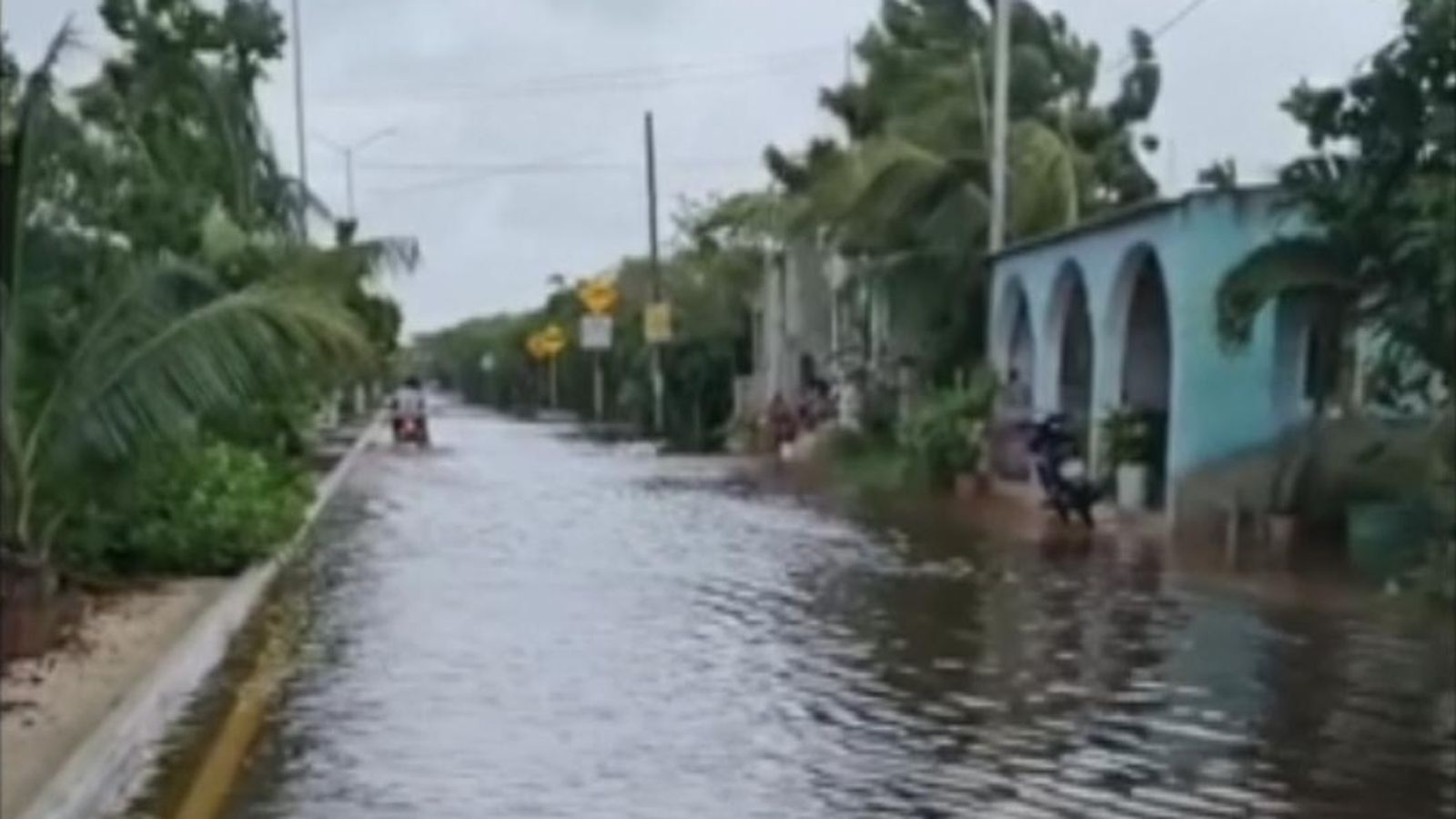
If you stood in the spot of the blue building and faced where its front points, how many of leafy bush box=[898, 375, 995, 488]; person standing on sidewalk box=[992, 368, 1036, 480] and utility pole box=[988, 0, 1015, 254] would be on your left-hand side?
0

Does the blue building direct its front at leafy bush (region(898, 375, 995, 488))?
no

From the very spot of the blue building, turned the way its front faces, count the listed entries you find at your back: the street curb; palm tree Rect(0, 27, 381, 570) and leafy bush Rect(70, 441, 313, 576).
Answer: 0

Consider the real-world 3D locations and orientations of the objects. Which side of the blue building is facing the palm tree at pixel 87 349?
front

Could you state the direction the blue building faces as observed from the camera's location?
facing the viewer and to the left of the viewer

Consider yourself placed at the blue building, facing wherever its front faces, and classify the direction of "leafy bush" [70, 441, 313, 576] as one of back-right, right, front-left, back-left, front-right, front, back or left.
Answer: front
